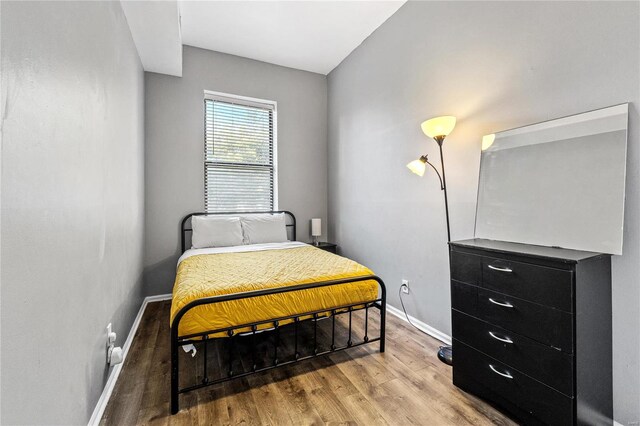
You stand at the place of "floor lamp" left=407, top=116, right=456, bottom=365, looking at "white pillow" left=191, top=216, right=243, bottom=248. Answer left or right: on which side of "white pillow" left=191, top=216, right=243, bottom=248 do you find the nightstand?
right

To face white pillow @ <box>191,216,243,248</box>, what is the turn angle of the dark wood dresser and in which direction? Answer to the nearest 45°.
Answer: approximately 45° to its right

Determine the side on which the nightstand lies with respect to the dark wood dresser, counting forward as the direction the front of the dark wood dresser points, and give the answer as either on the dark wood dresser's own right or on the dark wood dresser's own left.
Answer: on the dark wood dresser's own right

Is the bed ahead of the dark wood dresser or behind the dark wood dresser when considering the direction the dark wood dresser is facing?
ahead

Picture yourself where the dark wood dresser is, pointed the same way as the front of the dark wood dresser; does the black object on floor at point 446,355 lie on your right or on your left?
on your right

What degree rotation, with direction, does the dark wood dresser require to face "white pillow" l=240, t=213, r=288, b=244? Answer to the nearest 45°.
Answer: approximately 45° to its right

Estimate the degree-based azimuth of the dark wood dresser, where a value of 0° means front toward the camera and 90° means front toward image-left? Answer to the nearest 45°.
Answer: approximately 45°
